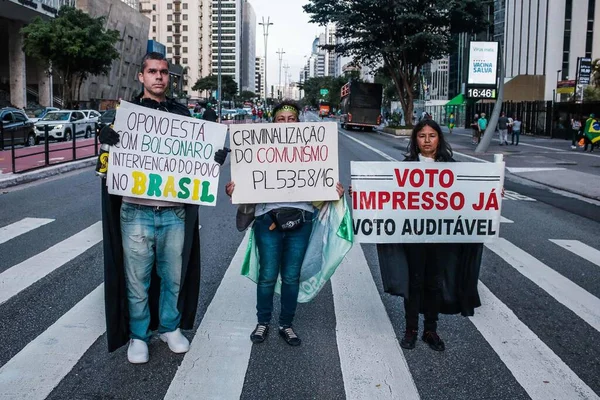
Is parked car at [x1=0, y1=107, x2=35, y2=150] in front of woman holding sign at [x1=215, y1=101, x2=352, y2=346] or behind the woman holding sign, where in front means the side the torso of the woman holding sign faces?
behind

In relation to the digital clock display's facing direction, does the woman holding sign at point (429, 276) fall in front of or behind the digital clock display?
in front

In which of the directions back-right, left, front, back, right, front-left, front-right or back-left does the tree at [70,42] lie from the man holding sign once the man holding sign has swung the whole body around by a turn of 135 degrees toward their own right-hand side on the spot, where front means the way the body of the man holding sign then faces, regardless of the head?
front-right

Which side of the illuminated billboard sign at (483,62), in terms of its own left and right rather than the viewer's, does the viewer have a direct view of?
front

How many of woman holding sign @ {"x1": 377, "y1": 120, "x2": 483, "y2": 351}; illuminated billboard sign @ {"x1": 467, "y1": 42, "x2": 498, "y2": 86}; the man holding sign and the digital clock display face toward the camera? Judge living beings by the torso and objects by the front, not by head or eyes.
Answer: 4

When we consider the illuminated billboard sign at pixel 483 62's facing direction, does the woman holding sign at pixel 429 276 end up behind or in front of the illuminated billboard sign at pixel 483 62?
in front

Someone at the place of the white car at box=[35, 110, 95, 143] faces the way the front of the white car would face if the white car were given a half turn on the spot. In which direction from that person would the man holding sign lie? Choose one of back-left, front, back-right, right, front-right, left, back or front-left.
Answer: back-right

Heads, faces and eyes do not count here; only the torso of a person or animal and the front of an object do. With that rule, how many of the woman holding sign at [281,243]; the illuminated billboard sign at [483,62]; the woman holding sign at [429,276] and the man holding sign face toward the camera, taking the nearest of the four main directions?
4

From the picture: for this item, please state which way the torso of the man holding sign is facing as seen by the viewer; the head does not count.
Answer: toward the camera

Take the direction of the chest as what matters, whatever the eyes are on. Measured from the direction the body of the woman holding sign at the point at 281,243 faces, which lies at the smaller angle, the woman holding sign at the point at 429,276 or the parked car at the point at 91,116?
the woman holding sign
